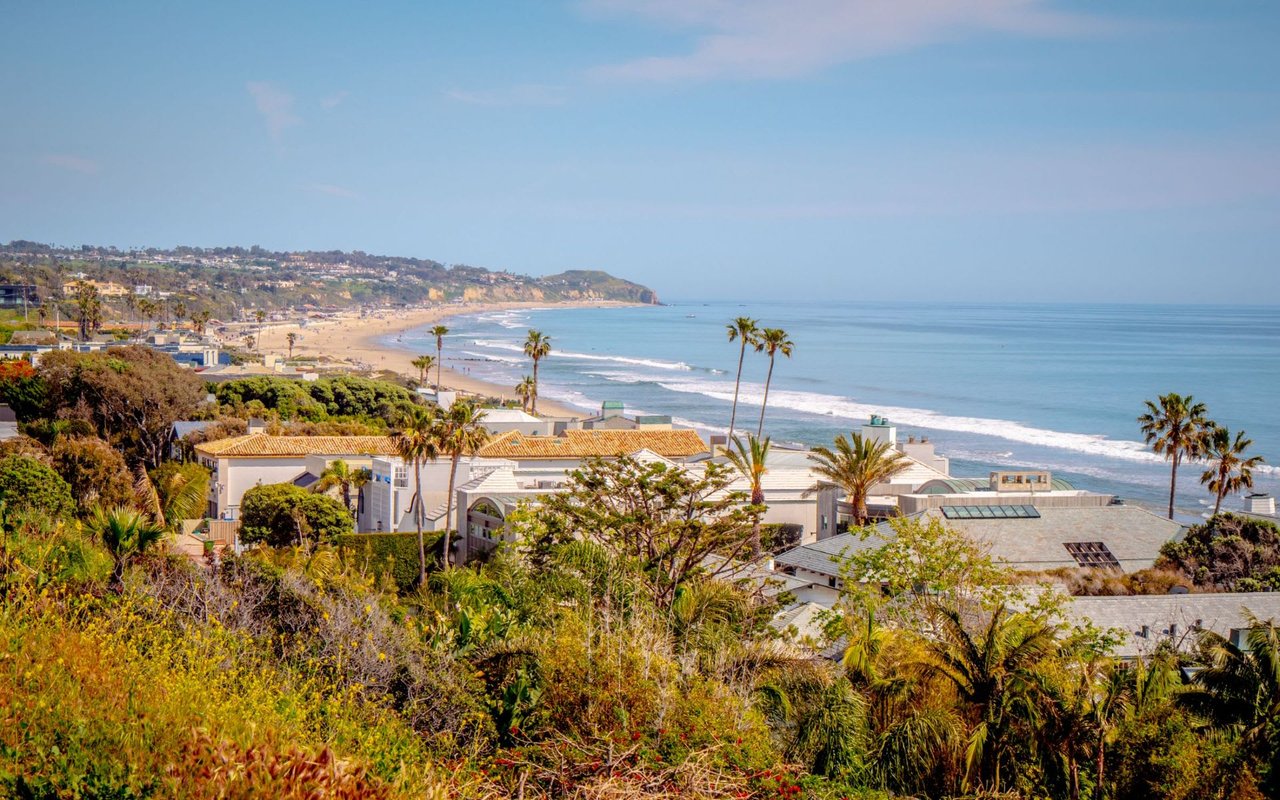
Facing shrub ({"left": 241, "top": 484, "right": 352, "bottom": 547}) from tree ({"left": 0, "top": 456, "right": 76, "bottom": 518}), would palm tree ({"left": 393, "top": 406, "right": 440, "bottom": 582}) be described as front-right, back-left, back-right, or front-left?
front-right

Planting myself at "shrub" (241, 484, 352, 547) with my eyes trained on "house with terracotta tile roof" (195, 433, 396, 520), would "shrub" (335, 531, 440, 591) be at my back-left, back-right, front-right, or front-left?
back-right

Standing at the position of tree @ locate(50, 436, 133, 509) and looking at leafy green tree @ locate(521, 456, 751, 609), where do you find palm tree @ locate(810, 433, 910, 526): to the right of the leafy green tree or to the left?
left
